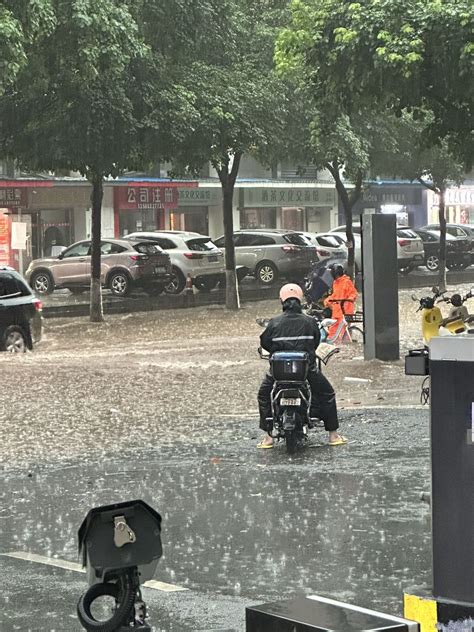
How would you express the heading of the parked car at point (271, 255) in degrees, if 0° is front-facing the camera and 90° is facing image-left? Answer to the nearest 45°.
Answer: approximately 135°

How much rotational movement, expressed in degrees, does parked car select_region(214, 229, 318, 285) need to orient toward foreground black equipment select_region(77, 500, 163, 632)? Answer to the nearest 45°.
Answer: approximately 135° to its left

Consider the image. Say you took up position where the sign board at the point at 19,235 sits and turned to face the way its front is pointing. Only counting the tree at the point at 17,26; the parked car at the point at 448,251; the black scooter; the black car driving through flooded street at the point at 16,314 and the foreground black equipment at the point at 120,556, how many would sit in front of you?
4

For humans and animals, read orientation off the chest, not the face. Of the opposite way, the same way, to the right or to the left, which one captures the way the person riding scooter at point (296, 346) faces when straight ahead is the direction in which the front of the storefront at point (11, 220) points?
the opposite way

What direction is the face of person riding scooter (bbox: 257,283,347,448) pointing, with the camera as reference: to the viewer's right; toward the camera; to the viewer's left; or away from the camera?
away from the camera

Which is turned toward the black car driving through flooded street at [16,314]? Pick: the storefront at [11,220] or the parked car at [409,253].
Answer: the storefront

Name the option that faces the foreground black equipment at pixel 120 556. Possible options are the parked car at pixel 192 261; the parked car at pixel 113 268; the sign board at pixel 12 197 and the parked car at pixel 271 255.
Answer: the sign board

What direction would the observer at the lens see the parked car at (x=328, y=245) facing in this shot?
facing away from the viewer and to the left of the viewer

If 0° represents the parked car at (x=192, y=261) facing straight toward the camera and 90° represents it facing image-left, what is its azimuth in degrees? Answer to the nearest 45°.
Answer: approximately 135°

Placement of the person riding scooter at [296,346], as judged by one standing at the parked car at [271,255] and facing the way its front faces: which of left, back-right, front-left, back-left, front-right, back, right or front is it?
back-left

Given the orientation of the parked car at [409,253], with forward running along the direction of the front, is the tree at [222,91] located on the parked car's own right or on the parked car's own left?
on the parked car's own left

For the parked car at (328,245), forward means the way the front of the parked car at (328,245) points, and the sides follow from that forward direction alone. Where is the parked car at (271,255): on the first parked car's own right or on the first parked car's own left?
on the first parked car's own left

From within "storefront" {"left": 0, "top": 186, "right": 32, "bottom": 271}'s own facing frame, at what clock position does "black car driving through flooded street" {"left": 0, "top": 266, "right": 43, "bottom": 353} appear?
The black car driving through flooded street is roughly at 12 o'clock from the storefront.

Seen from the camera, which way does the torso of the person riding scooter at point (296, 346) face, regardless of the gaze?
away from the camera

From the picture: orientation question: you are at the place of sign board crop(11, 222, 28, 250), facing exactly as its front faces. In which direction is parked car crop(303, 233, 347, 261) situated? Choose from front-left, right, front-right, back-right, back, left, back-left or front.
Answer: back-left

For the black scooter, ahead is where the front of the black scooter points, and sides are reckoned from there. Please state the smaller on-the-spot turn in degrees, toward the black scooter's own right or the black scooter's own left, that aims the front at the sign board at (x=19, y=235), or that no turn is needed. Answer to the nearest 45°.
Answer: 0° — it already faces it
